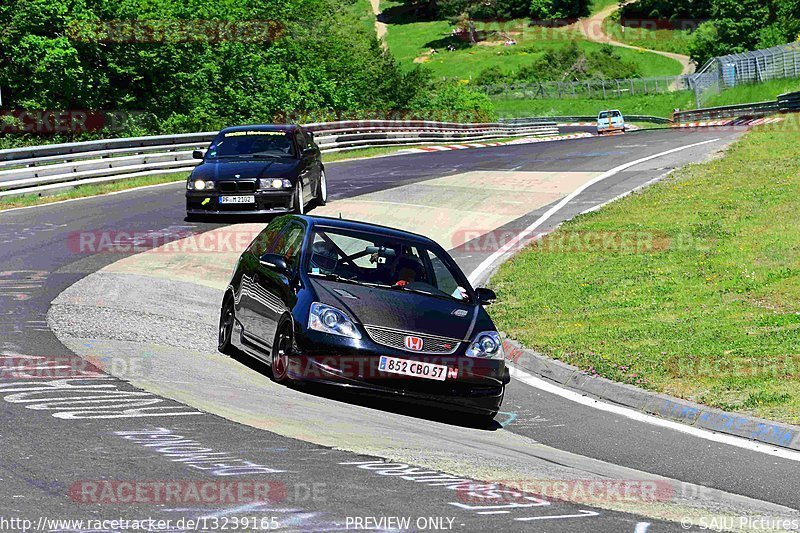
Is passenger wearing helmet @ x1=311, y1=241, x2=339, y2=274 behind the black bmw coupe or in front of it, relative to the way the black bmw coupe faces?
in front

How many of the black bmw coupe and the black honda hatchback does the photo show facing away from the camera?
0

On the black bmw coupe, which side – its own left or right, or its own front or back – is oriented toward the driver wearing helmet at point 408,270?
front

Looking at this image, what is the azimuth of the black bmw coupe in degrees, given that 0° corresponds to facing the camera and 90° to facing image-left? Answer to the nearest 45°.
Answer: approximately 0°

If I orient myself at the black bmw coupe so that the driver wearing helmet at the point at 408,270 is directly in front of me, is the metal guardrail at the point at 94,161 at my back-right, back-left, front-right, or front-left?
back-right

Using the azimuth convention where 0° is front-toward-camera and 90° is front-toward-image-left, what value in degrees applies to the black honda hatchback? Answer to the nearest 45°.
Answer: approximately 315°

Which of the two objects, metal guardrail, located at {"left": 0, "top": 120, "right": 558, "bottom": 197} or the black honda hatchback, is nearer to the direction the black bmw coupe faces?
the black honda hatchback

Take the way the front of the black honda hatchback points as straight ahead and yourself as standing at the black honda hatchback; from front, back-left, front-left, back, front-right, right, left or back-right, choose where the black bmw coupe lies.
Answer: back-left

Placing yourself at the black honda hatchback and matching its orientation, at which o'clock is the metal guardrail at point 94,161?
The metal guardrail is roughly at 7 o'clock from the black honda hatchback.

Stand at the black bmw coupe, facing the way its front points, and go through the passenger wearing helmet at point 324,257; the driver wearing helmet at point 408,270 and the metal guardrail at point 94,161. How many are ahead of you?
2

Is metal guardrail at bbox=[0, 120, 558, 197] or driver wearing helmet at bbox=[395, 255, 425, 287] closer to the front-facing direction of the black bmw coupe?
the driver wearing helmet
